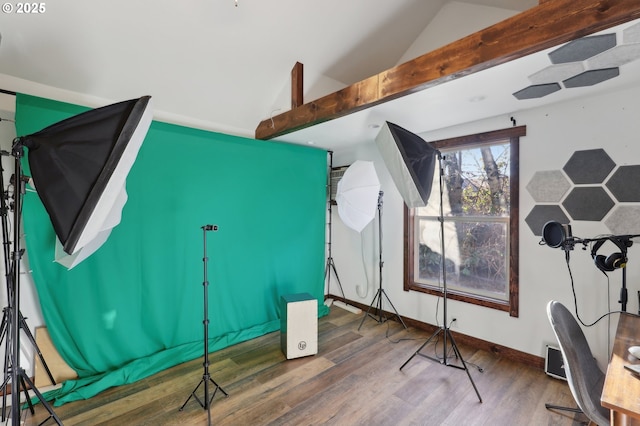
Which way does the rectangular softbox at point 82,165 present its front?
to the viewer's right

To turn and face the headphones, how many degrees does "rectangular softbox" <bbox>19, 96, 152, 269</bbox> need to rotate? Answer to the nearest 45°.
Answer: approximately 45° to its right

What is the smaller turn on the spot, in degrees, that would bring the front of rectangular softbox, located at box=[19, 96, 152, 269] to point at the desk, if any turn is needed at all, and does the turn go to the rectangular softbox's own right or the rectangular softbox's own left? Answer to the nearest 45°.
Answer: approximately 45° to the rectangular softbox's own right

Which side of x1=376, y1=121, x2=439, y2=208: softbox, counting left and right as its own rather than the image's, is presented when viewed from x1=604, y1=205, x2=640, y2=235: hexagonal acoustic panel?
back

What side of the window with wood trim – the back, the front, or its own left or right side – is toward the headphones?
left

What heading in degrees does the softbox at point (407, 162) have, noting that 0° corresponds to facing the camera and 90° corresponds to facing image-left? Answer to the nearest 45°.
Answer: approximately 90°

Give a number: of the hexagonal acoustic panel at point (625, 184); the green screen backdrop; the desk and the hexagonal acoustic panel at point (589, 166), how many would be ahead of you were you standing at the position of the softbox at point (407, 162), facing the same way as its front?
1

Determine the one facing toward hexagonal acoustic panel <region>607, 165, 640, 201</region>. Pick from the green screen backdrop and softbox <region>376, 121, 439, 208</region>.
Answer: the green screen backdrop

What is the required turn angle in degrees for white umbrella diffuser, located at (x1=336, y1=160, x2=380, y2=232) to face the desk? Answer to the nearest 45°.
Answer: approximately 90° to its left

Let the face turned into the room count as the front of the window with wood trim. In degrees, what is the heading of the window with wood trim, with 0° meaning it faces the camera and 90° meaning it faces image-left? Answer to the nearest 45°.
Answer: approximately 45°

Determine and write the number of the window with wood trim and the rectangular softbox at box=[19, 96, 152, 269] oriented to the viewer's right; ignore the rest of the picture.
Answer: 1

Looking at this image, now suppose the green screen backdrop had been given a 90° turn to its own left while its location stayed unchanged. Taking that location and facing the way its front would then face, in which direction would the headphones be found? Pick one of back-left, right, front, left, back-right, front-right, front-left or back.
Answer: right

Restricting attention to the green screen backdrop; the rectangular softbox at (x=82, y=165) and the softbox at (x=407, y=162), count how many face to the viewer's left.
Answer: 1
